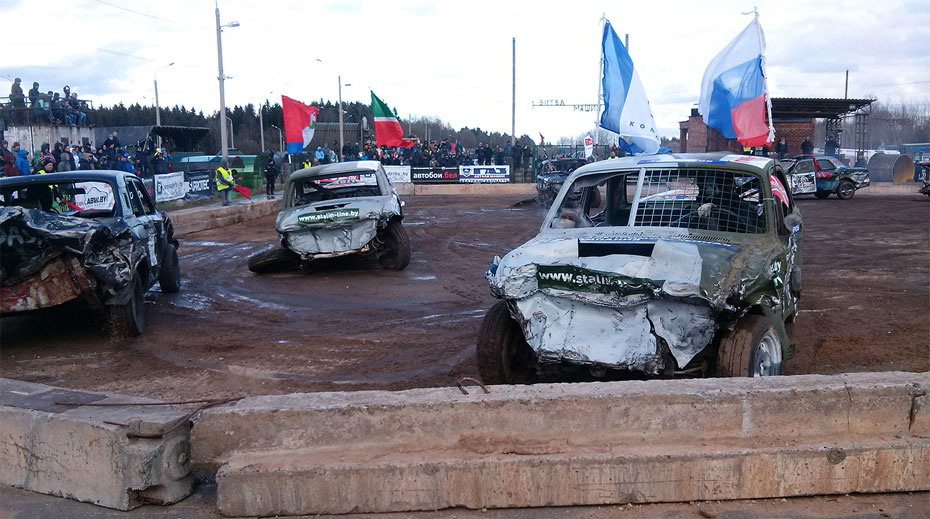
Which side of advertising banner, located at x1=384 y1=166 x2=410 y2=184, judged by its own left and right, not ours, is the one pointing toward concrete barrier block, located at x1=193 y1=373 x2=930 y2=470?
front

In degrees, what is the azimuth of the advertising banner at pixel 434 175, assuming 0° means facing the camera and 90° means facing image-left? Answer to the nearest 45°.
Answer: approximately 0°

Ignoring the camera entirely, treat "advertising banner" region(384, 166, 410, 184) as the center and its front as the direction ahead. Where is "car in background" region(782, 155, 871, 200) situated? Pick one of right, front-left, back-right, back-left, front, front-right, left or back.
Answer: front-left

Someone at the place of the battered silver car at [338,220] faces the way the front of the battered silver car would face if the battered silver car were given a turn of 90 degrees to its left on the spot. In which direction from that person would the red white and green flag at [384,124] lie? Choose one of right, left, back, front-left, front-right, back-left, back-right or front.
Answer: left

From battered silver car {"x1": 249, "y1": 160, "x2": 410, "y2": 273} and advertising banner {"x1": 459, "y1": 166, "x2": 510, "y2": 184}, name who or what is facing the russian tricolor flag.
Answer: the advertising banner

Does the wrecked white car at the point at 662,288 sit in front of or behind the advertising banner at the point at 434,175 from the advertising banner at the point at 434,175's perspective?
in front

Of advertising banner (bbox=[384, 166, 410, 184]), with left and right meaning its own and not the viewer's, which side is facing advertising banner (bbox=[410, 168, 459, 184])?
left

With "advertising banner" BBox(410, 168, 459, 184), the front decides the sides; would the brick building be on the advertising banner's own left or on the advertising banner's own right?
on the advertising banner's own left
